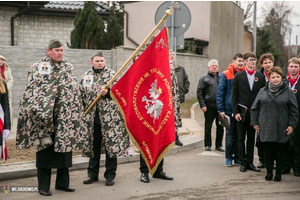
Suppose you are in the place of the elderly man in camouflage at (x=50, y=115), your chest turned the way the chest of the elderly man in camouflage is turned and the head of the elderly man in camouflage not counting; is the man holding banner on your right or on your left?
on your left

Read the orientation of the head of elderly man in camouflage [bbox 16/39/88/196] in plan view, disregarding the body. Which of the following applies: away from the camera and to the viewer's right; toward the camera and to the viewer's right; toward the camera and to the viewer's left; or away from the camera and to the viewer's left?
toward the camera and to the viewer's right

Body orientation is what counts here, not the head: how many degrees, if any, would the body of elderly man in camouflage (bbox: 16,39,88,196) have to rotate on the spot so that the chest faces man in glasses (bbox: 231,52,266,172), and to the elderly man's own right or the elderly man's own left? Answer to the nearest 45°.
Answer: approximately 45° to the elderly man's own left

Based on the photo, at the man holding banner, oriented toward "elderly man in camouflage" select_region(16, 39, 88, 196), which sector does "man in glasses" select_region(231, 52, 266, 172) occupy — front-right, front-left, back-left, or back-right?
back-left

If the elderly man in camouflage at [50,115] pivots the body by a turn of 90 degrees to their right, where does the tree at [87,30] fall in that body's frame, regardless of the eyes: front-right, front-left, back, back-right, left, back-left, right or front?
back-right

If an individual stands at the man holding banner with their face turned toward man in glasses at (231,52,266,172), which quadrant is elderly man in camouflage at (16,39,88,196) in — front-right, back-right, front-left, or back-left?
back-right

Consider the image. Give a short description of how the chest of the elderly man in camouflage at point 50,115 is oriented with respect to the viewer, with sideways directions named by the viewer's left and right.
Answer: facing the viewer and to the right of the viewer
